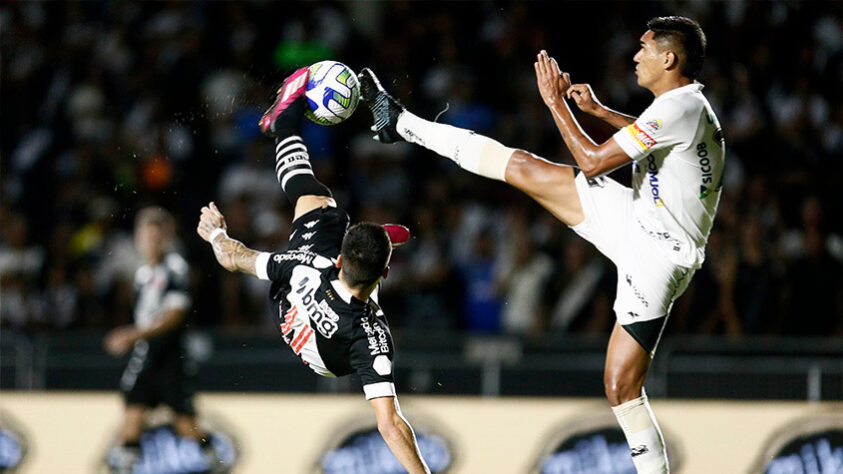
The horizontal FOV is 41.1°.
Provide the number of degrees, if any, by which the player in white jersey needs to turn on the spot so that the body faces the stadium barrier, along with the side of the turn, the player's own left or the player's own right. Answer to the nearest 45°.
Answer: approximately 90° to the player's own right

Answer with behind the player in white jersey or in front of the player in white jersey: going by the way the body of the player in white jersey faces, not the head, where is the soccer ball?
in front

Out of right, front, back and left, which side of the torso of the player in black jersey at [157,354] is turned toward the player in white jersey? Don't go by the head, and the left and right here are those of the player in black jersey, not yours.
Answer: left

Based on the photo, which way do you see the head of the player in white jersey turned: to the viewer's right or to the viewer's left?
to the viewer's left

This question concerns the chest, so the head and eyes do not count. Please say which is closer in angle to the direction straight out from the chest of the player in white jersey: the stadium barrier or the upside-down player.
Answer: the upside-down player

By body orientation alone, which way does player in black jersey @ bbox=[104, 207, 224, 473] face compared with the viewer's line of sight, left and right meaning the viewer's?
facing the viewer and to the left of the viewer

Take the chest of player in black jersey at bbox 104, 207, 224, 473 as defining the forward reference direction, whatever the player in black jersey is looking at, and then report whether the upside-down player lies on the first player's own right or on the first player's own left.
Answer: on the first player's own left

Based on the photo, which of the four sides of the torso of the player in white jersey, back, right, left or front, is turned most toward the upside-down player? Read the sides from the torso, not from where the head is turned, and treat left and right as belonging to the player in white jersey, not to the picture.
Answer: front

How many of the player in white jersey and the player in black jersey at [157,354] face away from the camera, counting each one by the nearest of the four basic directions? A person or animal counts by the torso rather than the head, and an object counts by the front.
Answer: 0

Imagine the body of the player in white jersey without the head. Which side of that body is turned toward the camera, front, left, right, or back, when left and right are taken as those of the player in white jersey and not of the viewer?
left

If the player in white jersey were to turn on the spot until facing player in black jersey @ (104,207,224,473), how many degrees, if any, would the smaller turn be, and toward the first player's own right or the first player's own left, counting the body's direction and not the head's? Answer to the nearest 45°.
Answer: approximately 45° to the first player's own right
